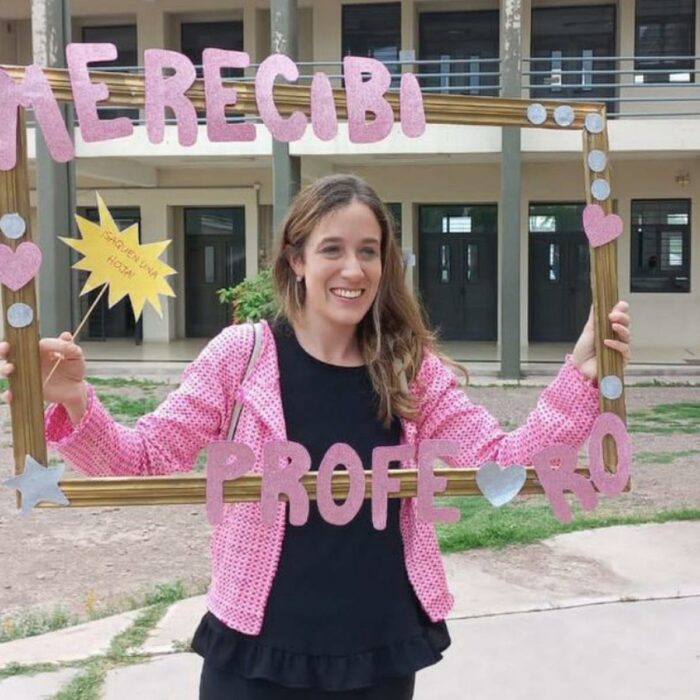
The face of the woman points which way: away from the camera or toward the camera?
toward the camera

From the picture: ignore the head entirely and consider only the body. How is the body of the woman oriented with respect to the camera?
toward the camera

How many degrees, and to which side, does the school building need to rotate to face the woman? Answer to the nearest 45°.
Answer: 0° — it already faces them

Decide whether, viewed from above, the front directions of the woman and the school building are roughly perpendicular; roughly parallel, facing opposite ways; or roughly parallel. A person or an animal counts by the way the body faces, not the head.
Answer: roughly parallel

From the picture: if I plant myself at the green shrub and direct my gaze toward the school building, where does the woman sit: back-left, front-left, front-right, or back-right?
back-right

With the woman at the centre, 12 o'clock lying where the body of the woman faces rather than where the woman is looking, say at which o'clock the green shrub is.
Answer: The green shrub is roughly at 6 o'clock from the woman.

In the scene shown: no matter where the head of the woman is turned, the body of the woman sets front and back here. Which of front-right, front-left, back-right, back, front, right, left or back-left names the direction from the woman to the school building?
back

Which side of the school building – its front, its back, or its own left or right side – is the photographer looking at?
front

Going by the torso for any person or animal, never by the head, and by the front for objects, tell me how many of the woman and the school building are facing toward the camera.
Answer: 2
